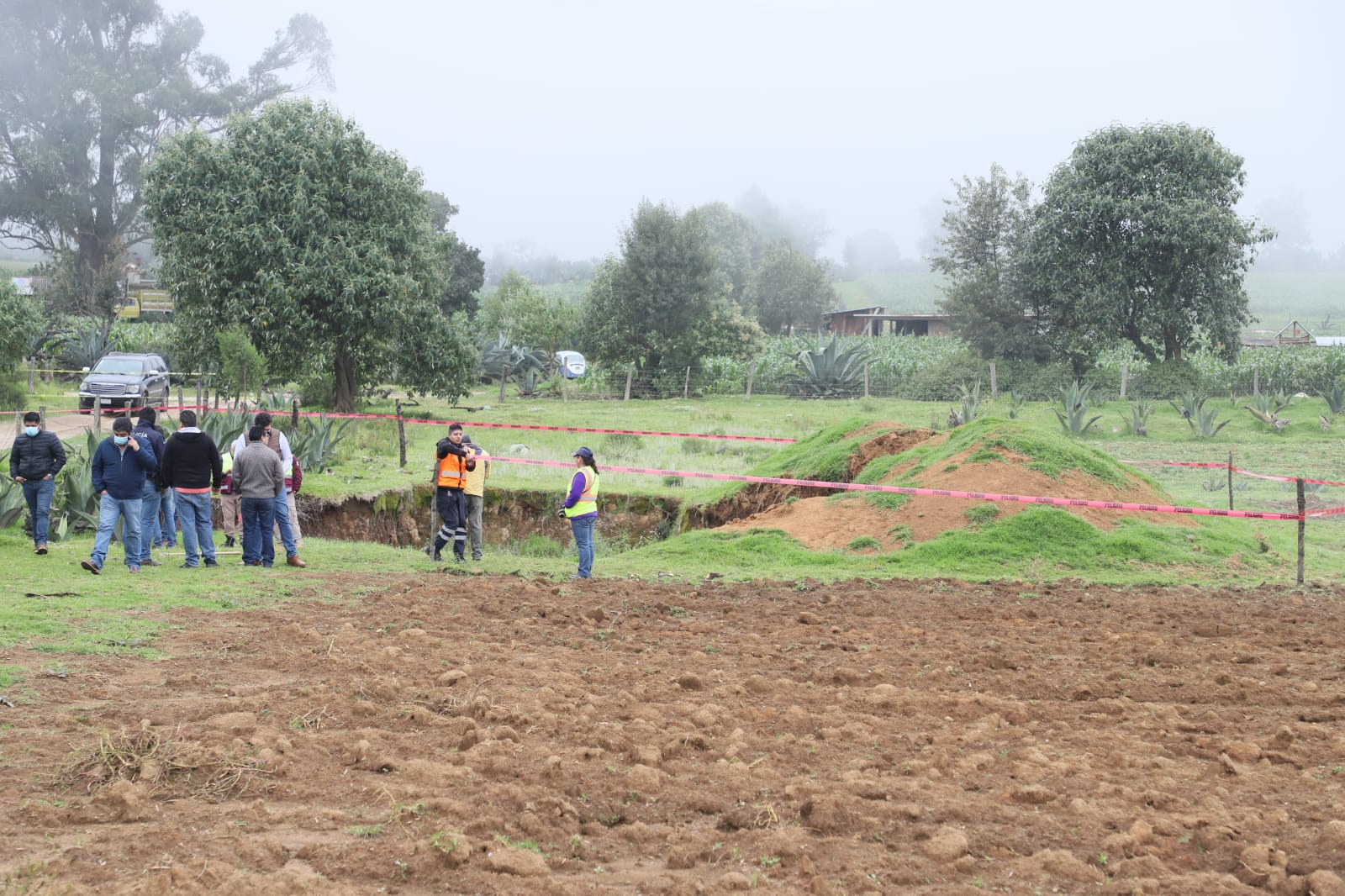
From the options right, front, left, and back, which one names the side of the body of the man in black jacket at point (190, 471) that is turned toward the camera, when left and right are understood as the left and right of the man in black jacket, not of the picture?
back

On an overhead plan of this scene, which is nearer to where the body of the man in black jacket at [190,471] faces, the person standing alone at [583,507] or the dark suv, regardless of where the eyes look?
the dark suv

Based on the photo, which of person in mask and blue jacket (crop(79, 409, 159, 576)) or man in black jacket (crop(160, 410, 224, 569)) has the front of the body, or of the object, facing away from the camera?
the man in black jacket

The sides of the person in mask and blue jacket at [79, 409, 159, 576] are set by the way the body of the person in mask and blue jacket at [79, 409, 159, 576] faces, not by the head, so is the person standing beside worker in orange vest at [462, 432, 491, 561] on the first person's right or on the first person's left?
on the first person's left

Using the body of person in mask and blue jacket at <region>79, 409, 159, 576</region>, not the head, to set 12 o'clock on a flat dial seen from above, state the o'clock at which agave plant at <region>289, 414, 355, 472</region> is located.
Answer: The agave plant is roughly at 7 o'clock from the person in mask and blue jacket.

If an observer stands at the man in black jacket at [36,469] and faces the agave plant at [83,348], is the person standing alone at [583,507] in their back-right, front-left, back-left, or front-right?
back-right

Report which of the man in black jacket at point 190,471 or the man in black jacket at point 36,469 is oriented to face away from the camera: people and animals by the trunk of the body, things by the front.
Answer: the man in black jacket at point 190,471

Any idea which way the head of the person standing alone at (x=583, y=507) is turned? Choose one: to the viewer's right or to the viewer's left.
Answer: to the viewer's left

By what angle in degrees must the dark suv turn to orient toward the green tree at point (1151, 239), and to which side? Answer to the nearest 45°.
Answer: approximately 135° to its left

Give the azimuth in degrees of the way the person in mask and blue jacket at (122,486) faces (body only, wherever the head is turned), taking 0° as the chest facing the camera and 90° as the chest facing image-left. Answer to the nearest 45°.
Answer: approximately 0°

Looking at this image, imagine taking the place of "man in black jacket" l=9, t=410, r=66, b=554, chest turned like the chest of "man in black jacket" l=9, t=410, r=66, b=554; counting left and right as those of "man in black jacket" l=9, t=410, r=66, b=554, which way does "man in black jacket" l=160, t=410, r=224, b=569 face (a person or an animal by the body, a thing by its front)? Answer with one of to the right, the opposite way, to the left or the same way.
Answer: the opposite way

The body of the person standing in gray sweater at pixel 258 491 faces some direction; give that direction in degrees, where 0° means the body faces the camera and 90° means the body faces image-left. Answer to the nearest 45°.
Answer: approximately 180°

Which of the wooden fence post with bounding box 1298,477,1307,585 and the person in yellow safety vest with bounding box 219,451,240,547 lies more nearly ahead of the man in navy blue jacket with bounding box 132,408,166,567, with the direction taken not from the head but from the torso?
the person in yellow safety vest
